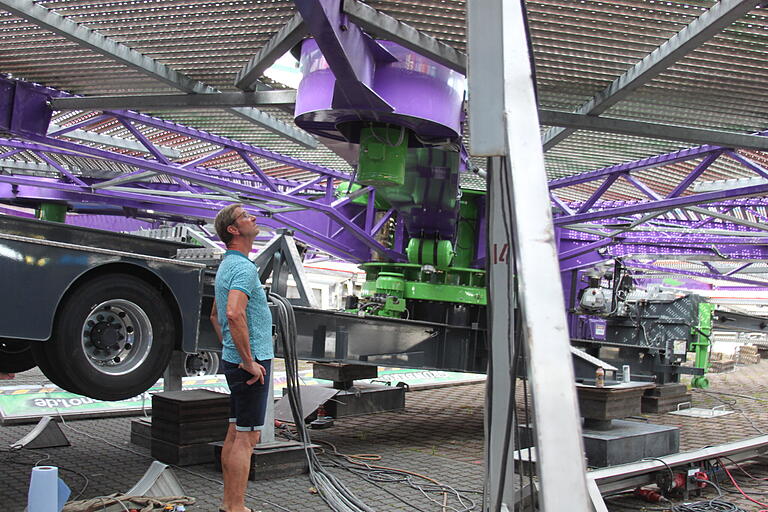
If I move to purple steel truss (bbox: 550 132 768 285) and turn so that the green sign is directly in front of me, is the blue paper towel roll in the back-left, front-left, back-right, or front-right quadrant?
front-left

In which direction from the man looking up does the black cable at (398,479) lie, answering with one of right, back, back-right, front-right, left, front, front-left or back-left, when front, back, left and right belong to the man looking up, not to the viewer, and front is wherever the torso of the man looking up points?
front-left

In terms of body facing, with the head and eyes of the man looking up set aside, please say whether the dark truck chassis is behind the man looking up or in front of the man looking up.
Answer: behind

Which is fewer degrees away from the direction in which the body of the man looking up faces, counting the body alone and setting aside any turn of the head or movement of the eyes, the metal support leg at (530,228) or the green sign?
the metal support leg

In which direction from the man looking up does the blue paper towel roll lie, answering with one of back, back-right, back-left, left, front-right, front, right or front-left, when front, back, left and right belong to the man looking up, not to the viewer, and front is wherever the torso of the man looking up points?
back-right

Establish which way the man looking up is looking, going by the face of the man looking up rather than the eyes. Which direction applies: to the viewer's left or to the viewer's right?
to the viewer's right

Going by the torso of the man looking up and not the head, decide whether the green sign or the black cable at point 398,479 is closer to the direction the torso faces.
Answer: the black cable

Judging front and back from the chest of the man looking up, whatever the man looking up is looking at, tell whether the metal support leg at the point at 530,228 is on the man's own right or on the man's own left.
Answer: on the man's own right

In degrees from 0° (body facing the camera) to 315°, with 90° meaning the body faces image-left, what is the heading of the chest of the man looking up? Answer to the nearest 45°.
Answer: approximately 270°
